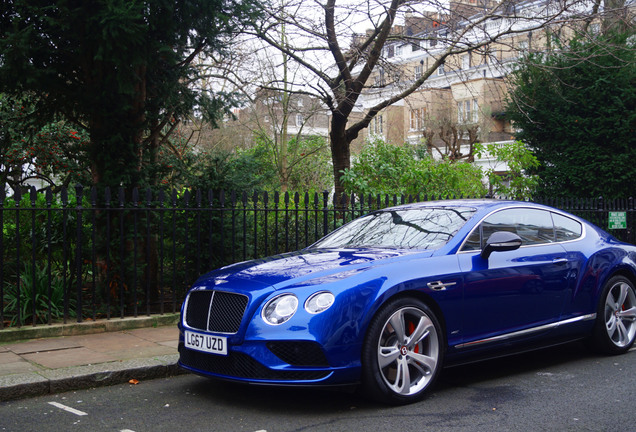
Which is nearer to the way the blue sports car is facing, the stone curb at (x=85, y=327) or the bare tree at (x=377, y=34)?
the stone curb

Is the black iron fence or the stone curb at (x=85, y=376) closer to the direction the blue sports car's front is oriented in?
the stone curb

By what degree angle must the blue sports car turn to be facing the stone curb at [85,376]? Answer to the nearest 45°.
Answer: approximately 45° to its right

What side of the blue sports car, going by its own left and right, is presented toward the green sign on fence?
back

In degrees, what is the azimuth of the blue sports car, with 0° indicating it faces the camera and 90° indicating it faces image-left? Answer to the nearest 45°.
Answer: approximately 45°

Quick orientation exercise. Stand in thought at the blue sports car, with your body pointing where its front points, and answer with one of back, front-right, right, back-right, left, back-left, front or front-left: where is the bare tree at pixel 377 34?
back-right
